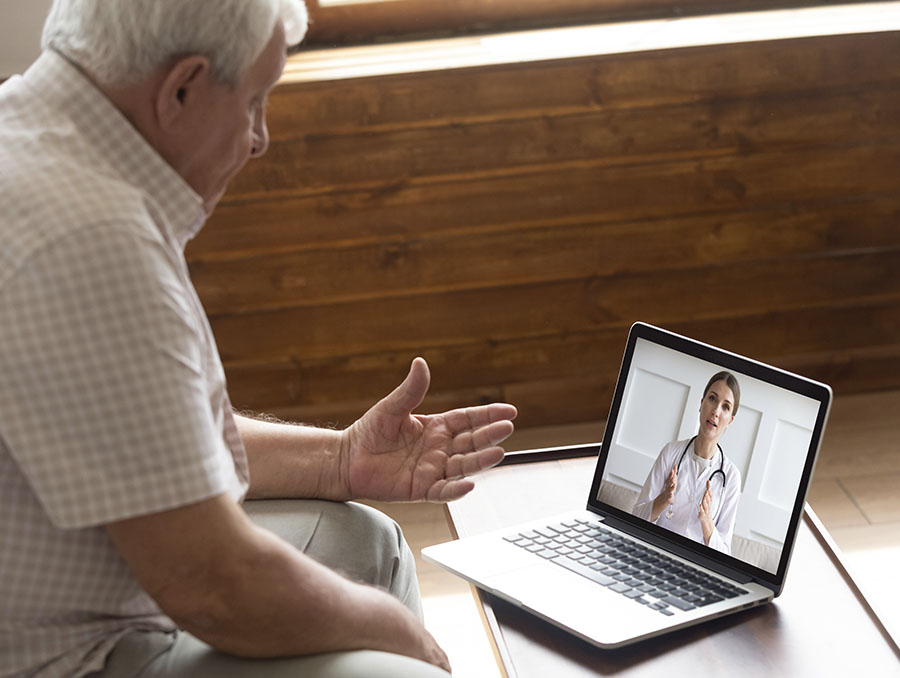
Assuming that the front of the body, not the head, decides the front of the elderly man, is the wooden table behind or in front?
in front

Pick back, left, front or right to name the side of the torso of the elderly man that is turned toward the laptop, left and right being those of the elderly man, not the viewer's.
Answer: front

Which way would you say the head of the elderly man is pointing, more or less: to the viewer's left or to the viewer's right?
to the viewer's right

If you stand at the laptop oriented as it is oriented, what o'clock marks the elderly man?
The elderly man is roughly at 12 o'clock from the laptop.

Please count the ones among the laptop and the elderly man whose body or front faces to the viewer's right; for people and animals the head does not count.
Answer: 1

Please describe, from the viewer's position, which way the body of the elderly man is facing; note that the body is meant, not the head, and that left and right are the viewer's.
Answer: facing to the right of the viewer

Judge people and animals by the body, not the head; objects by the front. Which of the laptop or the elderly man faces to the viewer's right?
the elderly man

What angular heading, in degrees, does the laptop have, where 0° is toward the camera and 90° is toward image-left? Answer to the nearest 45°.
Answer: approximately 45°
